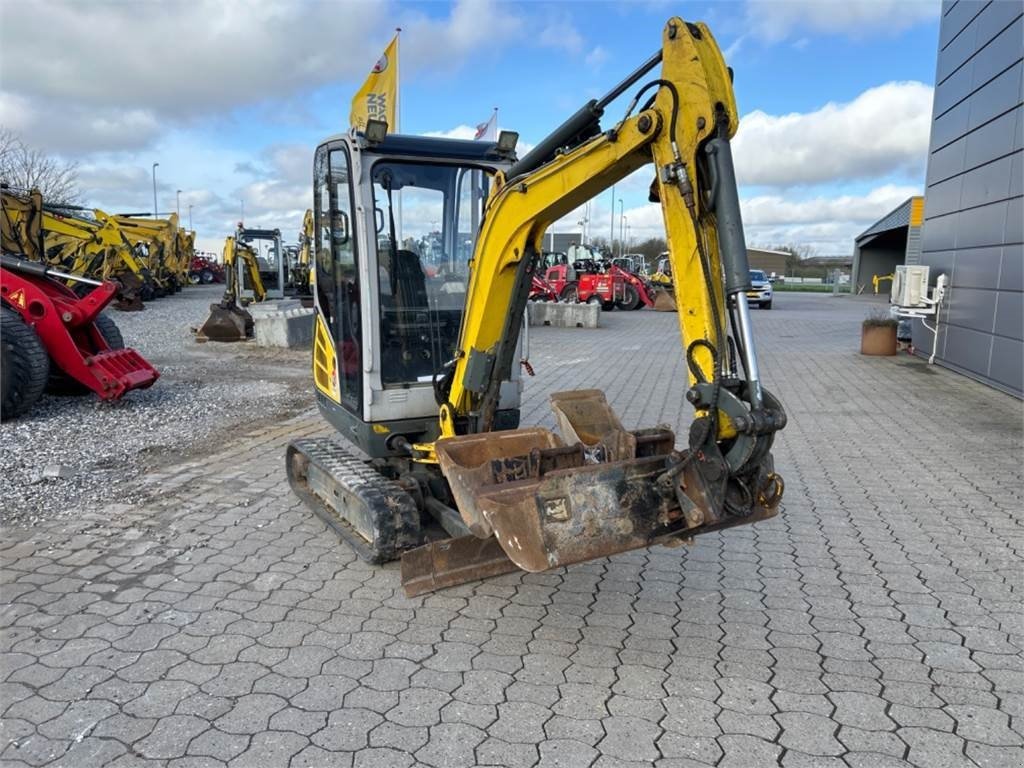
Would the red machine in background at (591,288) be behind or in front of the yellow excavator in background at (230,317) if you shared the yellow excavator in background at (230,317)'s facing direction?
behind

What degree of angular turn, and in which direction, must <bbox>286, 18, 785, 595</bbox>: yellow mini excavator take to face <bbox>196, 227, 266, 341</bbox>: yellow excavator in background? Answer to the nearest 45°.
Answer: approximately 180°

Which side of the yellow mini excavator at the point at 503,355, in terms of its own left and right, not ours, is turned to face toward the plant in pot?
left

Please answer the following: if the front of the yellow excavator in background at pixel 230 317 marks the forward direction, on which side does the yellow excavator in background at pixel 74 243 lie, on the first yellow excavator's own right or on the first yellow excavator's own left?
on the first yellow excavator's own right

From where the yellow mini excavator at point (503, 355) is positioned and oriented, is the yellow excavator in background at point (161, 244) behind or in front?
behind

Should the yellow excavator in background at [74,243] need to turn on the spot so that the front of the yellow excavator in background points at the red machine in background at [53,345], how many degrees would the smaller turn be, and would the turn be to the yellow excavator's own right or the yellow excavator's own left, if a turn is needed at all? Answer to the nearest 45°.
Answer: approximately 90° to the yellow excavator's own right

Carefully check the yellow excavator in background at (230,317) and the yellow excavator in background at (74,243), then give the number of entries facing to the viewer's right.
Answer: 1

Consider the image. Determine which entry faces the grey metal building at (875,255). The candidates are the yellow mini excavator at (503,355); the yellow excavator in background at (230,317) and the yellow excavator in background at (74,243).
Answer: the yellow excavator in background at (74,243)

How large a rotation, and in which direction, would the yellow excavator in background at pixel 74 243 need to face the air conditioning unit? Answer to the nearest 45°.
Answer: approximately 45° to its right

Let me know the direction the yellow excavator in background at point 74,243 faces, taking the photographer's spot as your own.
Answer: facing to the right of the viewer

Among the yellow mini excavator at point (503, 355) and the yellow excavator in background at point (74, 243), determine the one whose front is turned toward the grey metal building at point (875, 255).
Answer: the yellow excavator in background

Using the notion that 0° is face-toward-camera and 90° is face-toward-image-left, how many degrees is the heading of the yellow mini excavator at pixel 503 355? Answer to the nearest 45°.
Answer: approximately 315°

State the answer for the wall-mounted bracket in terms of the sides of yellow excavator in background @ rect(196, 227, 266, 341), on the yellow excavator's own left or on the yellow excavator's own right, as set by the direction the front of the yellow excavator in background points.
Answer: on the yellow excavator's own left

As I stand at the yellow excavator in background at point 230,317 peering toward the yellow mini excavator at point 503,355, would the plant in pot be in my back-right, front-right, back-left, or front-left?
front-left
